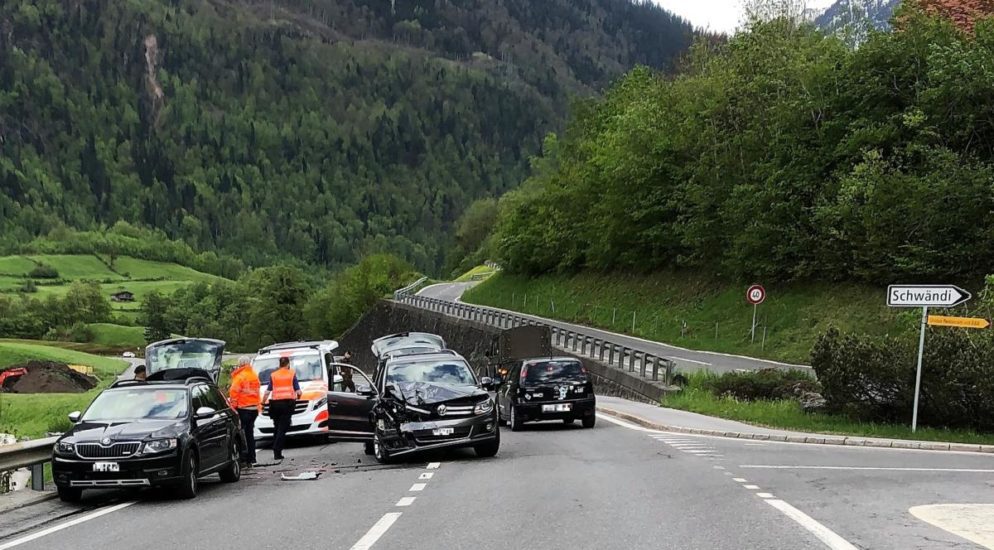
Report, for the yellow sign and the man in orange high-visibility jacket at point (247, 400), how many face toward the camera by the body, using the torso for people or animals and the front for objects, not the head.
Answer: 1

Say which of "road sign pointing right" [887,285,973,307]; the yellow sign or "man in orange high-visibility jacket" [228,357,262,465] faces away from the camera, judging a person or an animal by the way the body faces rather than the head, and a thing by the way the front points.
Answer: the man in orange high-visibility jacket

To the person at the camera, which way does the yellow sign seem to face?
facing the viewer

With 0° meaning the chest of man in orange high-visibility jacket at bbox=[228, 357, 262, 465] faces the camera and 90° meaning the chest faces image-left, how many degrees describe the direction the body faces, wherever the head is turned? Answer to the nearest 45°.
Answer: approximately 180°

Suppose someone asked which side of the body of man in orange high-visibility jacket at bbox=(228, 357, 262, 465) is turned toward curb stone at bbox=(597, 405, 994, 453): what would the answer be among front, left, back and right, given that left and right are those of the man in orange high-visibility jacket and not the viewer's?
right

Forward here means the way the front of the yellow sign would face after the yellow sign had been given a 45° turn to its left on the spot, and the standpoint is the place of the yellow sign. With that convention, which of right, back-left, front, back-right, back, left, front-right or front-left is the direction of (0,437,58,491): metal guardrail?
right

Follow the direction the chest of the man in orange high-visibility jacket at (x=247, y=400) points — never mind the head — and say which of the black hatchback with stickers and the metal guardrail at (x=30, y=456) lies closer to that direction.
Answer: the black hatchback with stickers

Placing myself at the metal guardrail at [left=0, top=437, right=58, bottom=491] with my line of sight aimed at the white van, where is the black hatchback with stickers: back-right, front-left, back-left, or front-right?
front-right

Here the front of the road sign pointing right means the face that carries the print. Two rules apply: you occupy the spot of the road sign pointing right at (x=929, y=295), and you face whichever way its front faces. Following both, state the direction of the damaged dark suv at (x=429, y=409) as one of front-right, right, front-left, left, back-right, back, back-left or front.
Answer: front-right

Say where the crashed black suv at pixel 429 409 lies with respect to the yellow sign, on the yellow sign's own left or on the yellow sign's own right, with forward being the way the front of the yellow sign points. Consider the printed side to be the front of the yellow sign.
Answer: on the yellow sign's own right

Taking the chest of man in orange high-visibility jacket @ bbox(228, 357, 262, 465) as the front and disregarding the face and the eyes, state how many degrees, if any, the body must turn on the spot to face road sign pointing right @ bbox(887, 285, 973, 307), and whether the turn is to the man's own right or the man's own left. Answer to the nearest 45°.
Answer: approximately 90° to the man's own right
